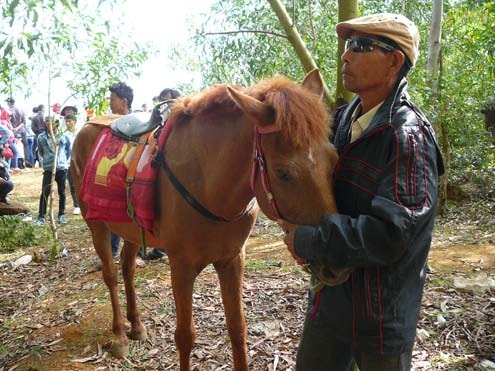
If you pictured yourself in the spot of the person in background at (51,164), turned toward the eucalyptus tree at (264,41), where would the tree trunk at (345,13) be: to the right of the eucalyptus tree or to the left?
right

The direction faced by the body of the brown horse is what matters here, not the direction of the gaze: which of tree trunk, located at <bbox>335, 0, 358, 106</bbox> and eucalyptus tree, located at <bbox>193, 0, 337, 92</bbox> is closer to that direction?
the tree trunk

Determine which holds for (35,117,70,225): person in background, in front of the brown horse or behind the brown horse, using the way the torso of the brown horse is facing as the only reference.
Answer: behind

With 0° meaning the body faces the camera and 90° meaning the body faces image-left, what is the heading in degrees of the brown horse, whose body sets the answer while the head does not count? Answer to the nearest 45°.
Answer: approximately 315°

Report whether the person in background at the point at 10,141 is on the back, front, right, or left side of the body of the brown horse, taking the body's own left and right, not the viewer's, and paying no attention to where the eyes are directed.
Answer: back

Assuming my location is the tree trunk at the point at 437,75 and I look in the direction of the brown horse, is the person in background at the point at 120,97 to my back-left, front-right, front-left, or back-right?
front-right

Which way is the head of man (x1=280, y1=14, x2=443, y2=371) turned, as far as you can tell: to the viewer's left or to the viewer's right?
to the viewer's left

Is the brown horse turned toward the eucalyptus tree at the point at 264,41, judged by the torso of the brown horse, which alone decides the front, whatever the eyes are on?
no

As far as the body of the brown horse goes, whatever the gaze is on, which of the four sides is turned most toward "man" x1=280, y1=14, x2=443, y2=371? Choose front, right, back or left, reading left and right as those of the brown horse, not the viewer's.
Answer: front

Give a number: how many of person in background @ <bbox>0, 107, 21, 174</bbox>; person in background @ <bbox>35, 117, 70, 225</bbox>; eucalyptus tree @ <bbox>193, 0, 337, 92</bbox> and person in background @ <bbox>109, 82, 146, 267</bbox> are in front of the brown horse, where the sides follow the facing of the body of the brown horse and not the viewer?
0

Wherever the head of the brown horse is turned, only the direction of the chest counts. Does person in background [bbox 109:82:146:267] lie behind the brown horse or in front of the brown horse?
behind

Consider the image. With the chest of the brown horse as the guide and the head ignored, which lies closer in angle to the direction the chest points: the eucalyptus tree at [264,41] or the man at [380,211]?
the man
